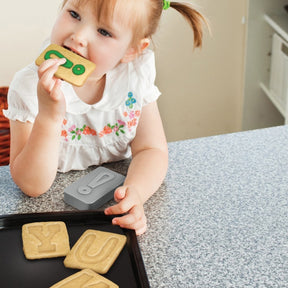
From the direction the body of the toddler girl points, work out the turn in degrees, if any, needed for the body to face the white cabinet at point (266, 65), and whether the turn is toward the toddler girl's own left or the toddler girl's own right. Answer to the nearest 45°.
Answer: approximately 135° to the toddler girl's own left

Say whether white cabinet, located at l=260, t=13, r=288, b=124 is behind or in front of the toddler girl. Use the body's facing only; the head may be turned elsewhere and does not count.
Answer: behind

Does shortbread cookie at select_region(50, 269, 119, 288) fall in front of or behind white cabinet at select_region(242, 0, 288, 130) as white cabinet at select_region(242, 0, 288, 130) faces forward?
in front

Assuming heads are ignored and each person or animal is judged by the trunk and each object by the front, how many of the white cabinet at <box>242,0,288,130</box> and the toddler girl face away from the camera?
0

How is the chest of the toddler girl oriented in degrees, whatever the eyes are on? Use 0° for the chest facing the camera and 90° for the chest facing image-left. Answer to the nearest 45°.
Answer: approximately 0°

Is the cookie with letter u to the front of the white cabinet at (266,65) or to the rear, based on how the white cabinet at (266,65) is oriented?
to the front

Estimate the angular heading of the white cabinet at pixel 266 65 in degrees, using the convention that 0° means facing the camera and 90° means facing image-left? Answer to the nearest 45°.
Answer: approximately 45°
